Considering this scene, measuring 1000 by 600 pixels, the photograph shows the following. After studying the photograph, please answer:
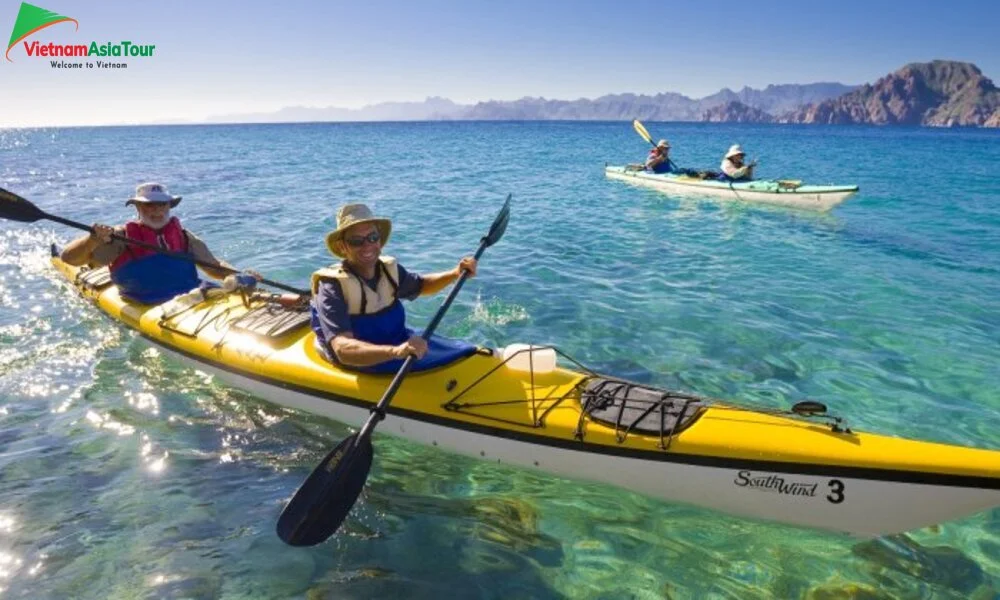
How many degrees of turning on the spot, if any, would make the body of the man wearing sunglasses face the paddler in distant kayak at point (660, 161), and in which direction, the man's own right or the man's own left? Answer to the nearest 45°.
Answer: approximately 90° to the man's own left

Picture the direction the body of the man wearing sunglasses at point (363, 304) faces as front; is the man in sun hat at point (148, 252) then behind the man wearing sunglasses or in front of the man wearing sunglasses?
behind

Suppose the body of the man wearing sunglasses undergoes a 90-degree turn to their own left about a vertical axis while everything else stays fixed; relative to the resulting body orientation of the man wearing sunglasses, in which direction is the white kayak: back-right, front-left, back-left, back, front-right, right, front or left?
front

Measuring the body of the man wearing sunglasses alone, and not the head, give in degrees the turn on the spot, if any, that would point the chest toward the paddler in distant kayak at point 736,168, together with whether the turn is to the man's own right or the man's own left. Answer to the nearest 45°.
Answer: approximately 90° to the man's own left

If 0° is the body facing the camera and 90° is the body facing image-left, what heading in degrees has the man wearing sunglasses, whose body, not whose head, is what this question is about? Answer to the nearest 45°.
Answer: approximately 315°
